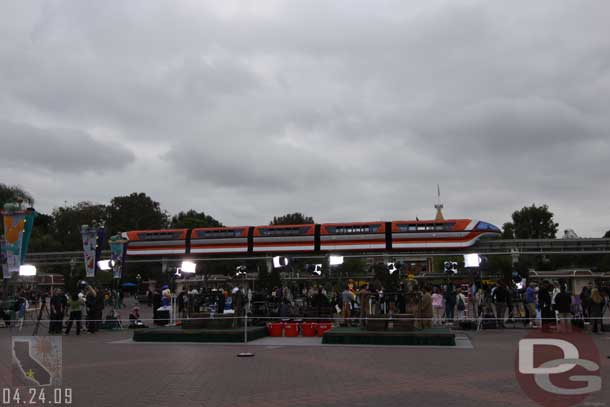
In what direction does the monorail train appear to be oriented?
to the viewer's right

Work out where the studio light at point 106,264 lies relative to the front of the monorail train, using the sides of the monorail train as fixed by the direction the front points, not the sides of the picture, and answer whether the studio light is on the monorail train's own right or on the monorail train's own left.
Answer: on the monorail train's own right

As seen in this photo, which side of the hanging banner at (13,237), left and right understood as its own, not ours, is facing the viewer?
front
